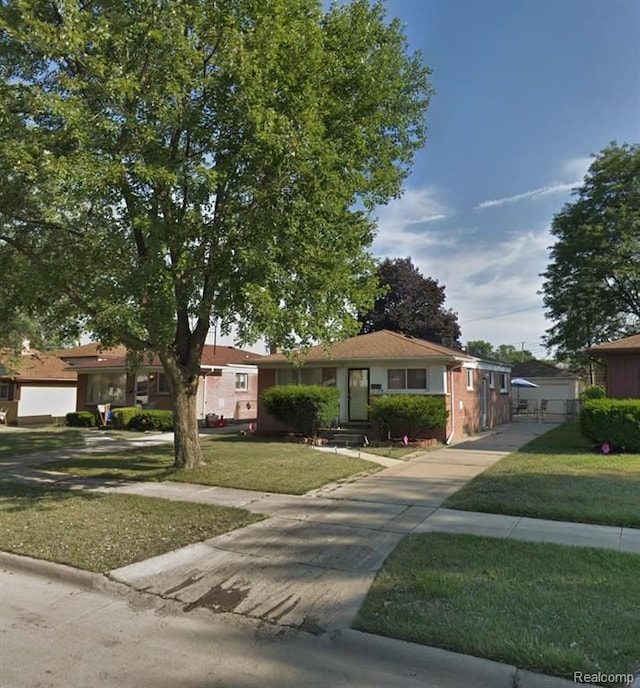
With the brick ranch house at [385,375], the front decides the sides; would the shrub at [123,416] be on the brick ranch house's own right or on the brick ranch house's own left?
on the brick ranch house's own right

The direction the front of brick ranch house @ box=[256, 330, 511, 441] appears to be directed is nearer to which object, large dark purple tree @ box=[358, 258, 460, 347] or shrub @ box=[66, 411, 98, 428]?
the shrub

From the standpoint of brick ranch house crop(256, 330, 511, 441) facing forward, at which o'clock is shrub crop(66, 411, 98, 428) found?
The shrub is roughly at 2 o'clock from the brick ranch house.

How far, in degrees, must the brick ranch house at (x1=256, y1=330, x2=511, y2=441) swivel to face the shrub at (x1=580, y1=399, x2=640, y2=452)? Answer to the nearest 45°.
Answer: approximately 90° to its left

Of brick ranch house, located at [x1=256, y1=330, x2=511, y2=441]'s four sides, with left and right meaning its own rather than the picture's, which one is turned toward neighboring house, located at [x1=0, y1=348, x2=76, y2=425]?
right

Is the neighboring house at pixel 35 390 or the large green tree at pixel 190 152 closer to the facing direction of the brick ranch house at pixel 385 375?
the large green tree

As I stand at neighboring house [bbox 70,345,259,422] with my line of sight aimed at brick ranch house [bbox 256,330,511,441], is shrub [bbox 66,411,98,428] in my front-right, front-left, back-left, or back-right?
back-right

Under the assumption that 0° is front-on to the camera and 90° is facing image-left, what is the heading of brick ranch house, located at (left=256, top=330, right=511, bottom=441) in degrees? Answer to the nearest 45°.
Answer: approximately 45°

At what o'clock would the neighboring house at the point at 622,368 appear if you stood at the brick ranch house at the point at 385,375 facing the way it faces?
The neighboring house is roughly at 8 o'clock from the brick ranch house.

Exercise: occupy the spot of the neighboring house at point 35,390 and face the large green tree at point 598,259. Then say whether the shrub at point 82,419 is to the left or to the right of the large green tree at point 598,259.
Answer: right

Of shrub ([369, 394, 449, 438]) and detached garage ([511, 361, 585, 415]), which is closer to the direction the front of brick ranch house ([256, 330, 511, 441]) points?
the shrub
